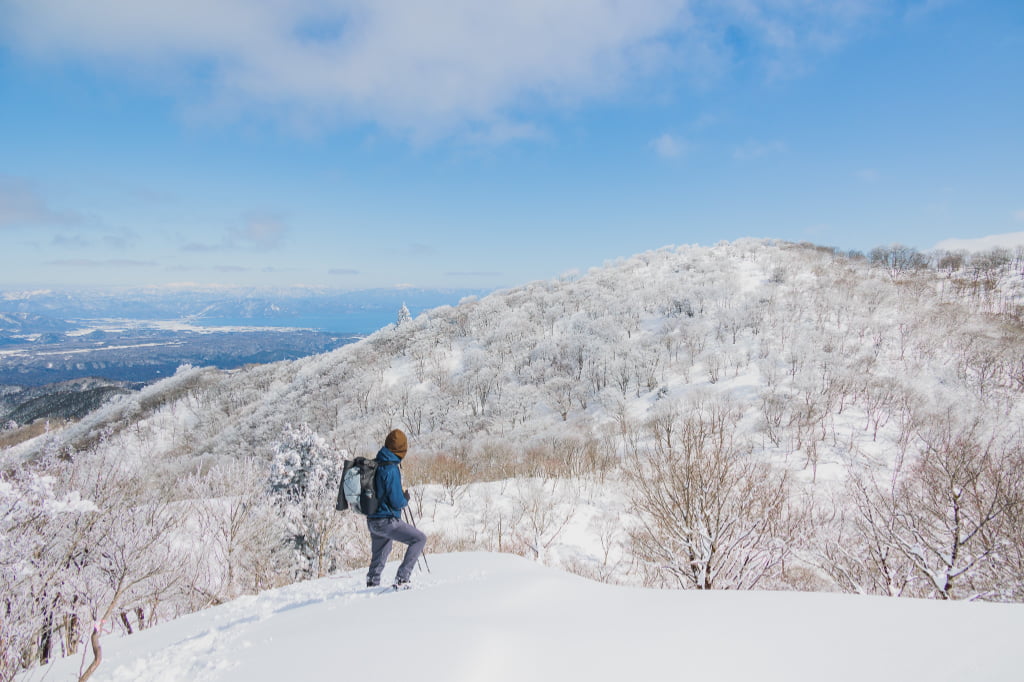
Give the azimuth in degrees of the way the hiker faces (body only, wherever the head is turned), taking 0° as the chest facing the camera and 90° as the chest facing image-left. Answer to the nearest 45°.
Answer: approximately 270°

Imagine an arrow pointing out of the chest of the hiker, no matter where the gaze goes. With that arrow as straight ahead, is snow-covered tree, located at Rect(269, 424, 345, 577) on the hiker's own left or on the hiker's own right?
on the hiker's own left

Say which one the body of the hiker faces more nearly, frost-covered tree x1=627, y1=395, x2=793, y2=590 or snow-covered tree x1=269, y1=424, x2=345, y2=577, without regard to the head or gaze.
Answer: the frost-covered tree

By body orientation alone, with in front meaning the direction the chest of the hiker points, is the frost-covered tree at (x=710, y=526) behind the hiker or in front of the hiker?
in front
